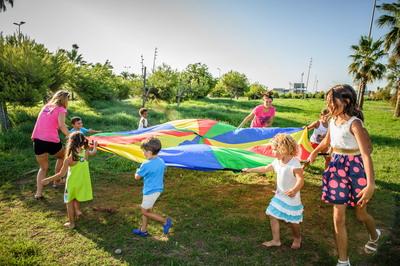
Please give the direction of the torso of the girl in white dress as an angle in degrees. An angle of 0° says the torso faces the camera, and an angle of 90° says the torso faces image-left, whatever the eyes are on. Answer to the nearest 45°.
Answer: approximately 45°

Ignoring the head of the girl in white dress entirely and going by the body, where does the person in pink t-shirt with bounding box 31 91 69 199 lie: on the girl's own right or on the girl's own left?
on the girl's own right

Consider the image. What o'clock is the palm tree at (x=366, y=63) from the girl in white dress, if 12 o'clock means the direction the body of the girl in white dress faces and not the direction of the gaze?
The palm tree is roughly at 5 o'clock from the girl in white dress.

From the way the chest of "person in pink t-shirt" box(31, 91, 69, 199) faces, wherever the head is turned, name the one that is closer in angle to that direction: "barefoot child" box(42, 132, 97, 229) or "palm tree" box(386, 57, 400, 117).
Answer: the palm tree

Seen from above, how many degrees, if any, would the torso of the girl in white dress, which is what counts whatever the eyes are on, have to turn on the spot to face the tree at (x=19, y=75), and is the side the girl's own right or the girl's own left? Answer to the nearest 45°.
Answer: approximately 90° to the girl's own right

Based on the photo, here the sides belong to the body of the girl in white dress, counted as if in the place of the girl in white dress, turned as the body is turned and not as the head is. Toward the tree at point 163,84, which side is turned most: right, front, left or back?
right

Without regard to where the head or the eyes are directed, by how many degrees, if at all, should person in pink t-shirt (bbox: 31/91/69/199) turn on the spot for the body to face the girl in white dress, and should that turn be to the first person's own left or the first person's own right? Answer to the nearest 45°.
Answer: approximately 90° to the first person's own right

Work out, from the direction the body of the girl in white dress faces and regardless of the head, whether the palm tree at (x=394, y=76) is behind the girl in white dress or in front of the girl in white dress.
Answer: behind
